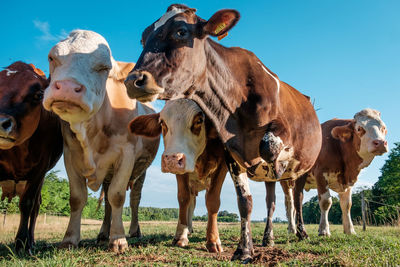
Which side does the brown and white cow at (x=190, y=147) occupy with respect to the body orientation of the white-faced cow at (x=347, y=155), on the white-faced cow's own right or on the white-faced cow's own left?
on the white-faced cow's own right

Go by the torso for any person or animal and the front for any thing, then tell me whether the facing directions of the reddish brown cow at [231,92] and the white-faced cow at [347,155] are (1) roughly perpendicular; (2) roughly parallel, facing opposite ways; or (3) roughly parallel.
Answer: roughly perpendicular

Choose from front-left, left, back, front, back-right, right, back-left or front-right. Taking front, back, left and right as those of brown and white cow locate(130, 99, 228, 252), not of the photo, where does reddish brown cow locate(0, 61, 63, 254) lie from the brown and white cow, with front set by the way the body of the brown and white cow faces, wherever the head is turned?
right

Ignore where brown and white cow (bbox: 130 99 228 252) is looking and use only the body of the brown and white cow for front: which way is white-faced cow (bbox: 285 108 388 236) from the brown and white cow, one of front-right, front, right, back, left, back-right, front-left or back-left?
back-left

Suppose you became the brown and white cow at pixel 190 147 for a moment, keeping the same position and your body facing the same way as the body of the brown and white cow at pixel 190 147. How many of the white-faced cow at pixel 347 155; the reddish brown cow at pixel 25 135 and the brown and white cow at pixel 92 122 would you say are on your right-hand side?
2

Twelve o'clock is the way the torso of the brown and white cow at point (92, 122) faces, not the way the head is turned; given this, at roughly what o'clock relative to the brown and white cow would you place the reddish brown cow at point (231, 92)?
The reddish brown cow is roughly at 9 o'clock from the brown and white cow.
